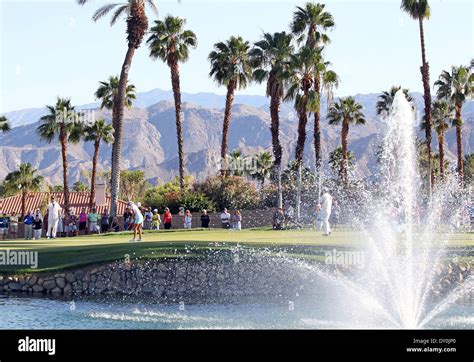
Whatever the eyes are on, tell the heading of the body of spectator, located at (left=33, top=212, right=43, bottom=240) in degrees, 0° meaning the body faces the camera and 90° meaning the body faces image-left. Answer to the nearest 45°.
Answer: approximately 0°

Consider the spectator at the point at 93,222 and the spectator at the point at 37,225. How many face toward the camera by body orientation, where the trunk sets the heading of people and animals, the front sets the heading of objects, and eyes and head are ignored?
2

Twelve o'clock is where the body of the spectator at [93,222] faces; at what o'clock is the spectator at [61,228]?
the spectator at [61,228] is roughly at 2 o'clock from the spectator at [93,222].

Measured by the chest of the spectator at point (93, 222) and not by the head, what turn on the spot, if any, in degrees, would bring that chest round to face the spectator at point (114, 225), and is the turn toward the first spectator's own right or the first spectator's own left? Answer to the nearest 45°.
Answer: approximately 90° to the first spectator's own left

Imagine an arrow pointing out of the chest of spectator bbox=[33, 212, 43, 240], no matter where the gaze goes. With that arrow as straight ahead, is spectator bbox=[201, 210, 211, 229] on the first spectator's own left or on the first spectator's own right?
on the first spectator's own left

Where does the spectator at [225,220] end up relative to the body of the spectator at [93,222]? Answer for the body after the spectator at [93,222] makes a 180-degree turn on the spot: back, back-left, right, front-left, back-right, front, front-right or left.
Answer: right

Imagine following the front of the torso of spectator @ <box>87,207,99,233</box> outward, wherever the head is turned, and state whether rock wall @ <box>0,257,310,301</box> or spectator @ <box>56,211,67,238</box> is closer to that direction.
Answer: the rock wall

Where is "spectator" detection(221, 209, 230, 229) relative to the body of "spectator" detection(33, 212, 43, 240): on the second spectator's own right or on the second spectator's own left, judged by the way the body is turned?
on the second spectator's own left

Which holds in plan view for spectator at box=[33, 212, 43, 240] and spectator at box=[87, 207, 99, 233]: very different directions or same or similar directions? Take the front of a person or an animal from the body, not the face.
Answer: same or similar directions

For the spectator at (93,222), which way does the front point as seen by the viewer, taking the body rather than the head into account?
toward the camera
